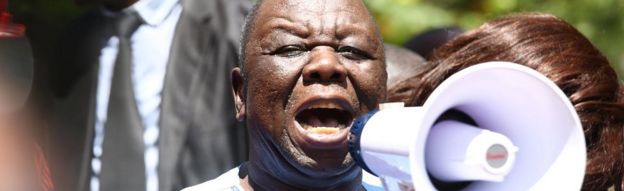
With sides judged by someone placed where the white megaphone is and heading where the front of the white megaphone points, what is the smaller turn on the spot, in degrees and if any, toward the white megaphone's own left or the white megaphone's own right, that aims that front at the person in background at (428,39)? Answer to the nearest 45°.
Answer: approximately 135° to the white megaphone's own left

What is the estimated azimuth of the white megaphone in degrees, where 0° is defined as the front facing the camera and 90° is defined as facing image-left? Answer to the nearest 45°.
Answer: approximately 315°
